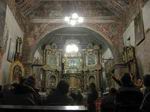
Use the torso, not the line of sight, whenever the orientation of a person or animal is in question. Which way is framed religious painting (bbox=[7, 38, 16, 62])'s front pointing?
to the viewer's right

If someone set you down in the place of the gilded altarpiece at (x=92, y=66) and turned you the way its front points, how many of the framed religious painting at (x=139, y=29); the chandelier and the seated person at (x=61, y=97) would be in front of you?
3

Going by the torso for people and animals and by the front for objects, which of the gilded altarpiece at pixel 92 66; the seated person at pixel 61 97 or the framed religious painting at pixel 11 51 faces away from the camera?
the seated person

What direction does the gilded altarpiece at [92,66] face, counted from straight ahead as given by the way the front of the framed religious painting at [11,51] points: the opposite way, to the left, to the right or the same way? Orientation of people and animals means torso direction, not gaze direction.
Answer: to the right

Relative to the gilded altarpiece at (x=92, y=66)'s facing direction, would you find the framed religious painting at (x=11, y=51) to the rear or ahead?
ahead

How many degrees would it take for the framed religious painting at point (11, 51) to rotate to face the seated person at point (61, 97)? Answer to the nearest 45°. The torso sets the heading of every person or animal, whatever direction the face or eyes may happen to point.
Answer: approximately 90° to its right

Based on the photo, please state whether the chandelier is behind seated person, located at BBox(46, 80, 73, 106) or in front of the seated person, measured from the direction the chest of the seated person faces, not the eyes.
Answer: in front

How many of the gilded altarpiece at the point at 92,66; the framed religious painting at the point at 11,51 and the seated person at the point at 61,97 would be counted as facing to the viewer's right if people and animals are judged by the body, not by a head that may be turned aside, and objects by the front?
1

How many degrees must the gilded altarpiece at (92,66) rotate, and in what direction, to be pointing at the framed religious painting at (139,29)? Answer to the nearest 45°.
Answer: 0° — it already faces it

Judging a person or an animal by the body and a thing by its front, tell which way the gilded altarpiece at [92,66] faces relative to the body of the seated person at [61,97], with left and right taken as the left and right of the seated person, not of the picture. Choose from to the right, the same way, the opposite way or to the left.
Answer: the opposite way

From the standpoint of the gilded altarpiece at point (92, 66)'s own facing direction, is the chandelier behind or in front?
in front

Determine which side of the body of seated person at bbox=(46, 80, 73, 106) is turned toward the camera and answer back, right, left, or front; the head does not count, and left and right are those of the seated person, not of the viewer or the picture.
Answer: back
